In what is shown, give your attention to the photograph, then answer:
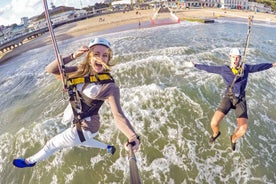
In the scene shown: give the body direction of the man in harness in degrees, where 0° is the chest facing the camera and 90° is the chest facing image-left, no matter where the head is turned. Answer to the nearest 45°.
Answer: approximately 0°

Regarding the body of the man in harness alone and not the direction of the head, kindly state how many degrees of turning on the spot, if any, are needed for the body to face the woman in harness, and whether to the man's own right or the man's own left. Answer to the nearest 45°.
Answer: approximately 45° to the man's own right
